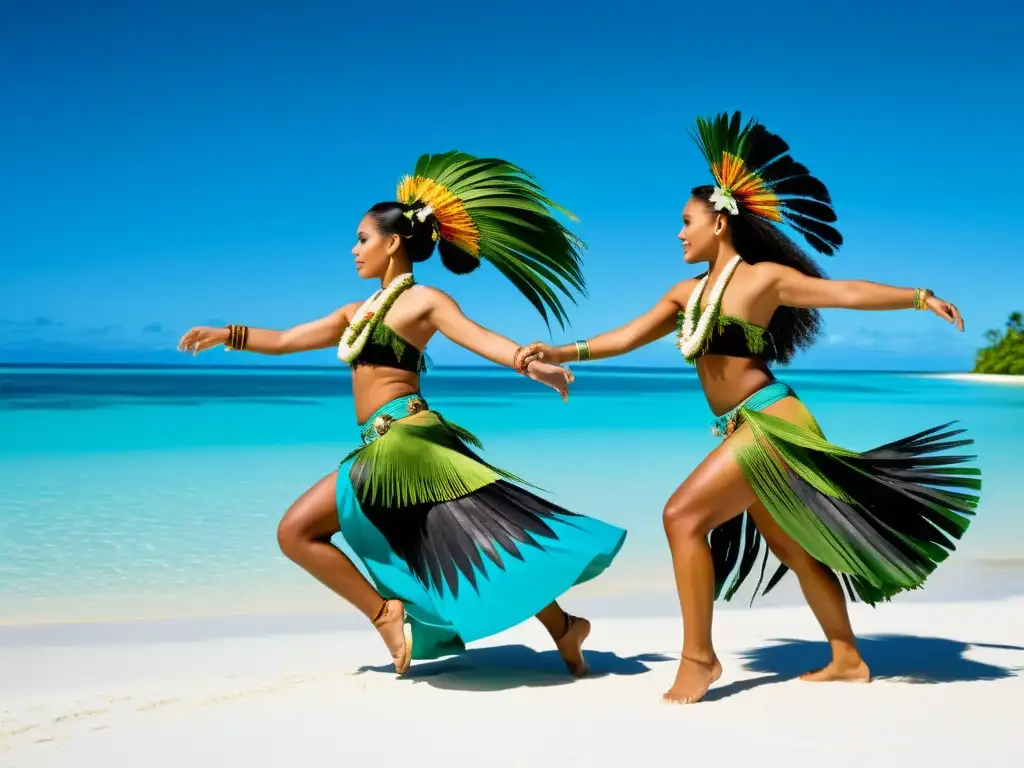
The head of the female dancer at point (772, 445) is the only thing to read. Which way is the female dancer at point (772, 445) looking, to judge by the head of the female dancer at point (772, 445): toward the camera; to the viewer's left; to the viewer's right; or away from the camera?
to the viewer's left

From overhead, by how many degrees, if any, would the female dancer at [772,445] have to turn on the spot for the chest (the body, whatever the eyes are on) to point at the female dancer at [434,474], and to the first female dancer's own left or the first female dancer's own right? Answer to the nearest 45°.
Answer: approximately 45° to the first female dancer's own right

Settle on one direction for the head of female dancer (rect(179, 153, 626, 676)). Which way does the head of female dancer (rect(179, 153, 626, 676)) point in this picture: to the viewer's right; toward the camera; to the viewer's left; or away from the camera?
to the viewer's left

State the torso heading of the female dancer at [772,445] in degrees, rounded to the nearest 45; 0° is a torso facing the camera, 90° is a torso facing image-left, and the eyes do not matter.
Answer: approximately 45°
